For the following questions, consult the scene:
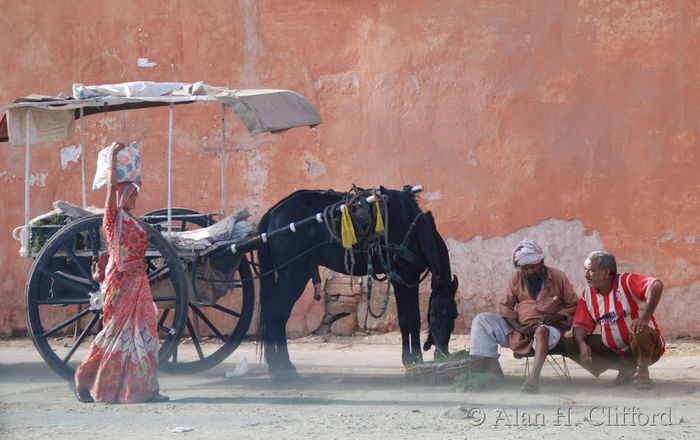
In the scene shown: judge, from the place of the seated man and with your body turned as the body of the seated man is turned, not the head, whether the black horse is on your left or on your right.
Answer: on your right

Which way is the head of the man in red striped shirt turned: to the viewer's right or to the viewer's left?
to the viewer's left

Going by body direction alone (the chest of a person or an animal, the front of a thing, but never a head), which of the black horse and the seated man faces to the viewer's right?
the black horse

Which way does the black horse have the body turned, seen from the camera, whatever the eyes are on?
to the viewer's right

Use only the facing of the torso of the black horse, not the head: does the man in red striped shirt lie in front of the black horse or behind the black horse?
in front

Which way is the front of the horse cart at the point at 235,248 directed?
to the viewer's right

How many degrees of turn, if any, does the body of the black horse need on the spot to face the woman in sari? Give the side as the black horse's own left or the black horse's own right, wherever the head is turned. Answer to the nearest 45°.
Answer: approximately 135° to the black horse's own right

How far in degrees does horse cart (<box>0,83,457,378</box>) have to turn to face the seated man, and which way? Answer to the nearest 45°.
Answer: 0° — it already faces them
